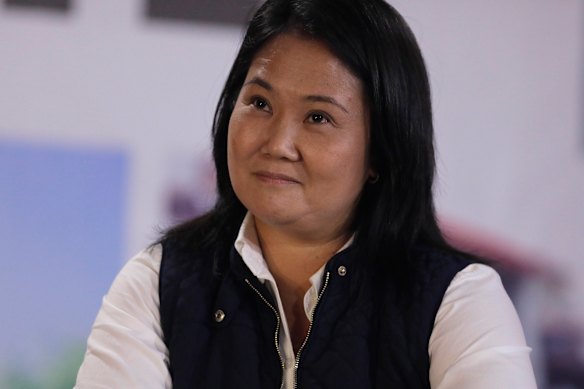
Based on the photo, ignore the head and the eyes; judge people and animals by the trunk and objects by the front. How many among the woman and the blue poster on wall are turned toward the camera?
2

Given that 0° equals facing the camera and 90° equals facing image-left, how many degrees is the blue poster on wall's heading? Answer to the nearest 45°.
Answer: approximately 0°

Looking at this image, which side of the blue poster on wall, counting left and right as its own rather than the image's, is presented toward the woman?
front

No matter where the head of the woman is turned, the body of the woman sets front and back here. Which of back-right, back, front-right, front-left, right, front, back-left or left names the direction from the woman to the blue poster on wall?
back-right
